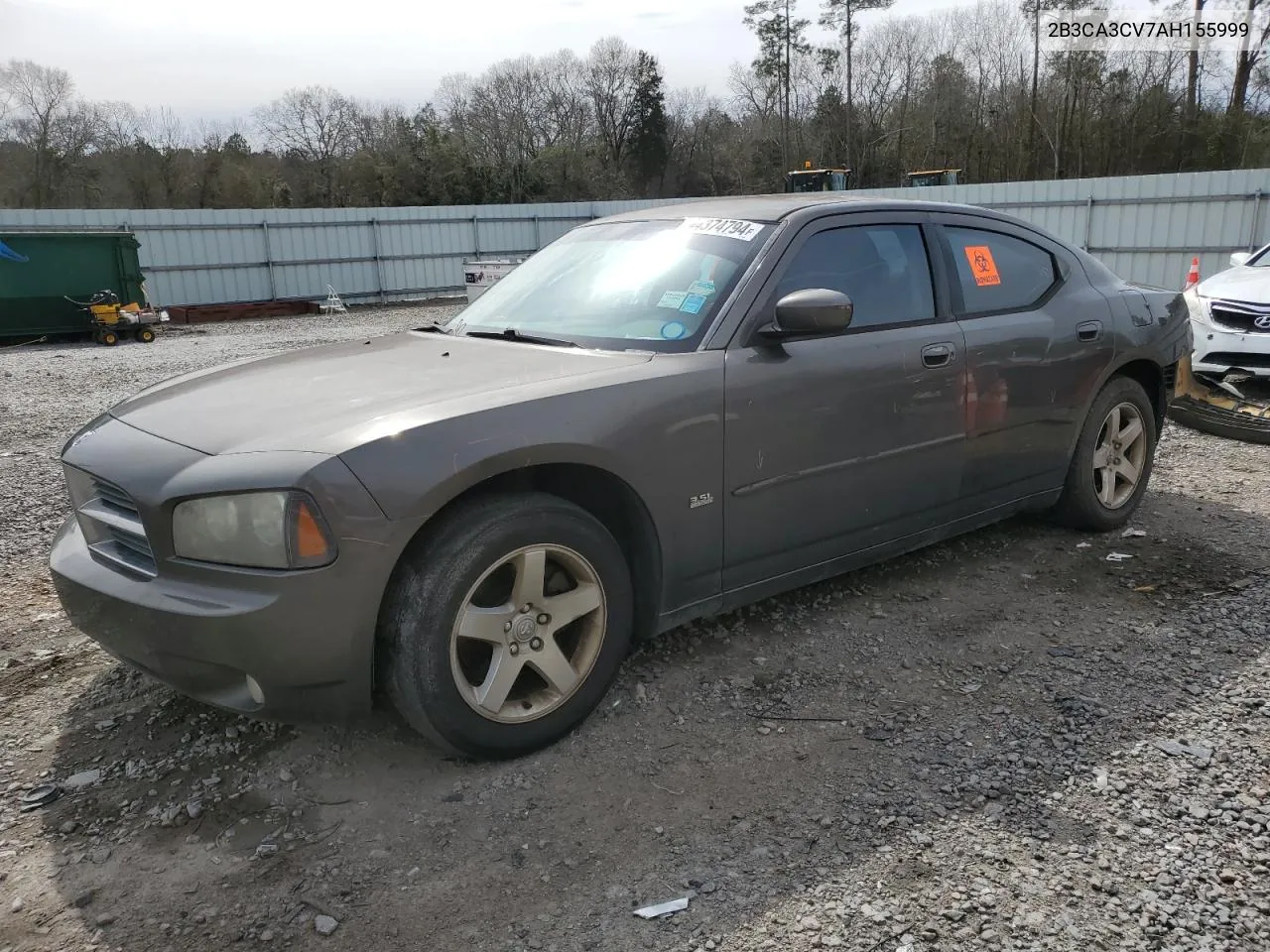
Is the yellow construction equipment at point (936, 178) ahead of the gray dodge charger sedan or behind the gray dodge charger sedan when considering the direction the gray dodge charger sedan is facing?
behind

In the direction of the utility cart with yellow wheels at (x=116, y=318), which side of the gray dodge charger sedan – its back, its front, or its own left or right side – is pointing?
right

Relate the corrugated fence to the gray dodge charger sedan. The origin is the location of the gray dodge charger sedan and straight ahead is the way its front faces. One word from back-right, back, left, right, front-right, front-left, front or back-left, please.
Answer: back-right

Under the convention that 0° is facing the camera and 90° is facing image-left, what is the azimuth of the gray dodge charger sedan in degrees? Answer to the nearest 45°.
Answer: approximately 45°

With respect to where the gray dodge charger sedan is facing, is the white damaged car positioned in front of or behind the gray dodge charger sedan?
behind

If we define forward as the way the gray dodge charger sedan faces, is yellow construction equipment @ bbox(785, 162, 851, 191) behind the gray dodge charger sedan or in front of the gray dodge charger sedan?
behind

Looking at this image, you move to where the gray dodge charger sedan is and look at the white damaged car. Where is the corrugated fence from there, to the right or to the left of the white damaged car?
left

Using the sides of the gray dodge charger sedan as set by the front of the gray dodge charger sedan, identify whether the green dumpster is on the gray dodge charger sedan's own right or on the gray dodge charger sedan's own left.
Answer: on the gray dodge charger sedan's own right
